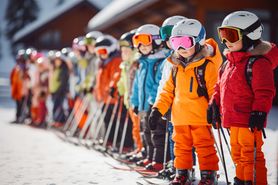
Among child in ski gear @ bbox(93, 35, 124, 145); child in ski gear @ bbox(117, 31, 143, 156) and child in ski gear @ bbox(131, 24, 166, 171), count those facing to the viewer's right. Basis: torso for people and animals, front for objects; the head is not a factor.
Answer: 0

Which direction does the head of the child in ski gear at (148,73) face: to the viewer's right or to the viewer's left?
to the viewer's left

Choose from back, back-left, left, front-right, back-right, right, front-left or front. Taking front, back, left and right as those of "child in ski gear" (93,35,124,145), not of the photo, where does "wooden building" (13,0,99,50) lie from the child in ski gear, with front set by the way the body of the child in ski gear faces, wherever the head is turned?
back-right

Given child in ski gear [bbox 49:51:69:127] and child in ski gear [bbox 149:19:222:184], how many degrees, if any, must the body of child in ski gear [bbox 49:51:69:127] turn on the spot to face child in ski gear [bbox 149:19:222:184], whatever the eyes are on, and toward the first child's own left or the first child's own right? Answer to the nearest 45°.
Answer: approximately 45° to the first child's own left

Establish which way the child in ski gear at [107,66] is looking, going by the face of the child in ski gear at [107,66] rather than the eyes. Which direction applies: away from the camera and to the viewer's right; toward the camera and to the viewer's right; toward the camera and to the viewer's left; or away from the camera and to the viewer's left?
toward the camera and to the viewer's left

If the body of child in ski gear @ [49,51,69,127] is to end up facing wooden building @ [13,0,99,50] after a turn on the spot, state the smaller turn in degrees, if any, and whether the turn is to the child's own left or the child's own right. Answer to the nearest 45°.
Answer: approximately 135° to the child's own right

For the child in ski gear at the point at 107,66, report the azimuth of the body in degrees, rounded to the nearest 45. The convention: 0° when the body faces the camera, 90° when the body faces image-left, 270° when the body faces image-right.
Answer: approximately 45°

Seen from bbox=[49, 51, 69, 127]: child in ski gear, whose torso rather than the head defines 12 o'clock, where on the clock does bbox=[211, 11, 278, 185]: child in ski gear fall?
bbox=[211, 11, 278, 185]: child in ski gear is roughly at 10 o'clock from bbox=[49, 51, 69, 127]: child in ski gear.

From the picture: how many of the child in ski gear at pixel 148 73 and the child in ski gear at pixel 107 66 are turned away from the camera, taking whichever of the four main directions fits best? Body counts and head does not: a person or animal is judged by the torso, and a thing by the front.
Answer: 0

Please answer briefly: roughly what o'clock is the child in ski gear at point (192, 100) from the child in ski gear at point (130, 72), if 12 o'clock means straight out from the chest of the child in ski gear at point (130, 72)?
the child in ski gear at point (192, 100) is roughly at 10 o'clock from the child in ski gear at point (130, 72).

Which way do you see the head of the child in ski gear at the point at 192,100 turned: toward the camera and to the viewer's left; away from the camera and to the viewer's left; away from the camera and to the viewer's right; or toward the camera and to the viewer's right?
toward the camera and to the viewer's left

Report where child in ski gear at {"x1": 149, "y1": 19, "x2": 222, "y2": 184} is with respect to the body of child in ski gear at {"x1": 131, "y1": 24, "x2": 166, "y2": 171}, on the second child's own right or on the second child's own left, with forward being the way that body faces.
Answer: on the second child's own left

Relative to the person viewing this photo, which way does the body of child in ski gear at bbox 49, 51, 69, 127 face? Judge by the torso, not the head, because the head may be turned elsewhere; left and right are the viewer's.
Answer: facing the viewer and to the left of the viewer

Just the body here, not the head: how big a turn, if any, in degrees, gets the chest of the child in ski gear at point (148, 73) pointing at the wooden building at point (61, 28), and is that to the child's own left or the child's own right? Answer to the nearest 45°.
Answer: approximately 135° to the child's own right
